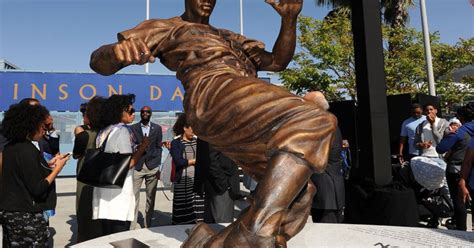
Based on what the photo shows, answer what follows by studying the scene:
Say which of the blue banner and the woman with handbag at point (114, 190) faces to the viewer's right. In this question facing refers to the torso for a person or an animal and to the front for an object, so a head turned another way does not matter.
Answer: the woman with handbag

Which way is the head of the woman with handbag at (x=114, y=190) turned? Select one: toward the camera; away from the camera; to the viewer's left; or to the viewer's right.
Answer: to the viewer's right

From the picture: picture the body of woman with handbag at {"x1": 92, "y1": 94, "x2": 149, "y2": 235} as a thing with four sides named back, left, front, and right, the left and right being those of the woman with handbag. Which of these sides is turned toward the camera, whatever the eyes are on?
right

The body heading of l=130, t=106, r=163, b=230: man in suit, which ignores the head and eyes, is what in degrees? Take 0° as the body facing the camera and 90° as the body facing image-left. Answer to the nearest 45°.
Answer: approximately 0°

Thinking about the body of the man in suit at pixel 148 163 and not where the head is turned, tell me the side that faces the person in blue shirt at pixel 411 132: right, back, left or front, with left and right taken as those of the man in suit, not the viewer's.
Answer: left
